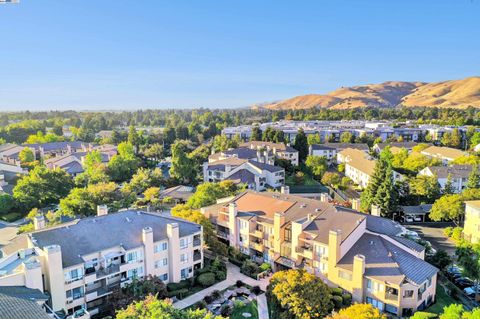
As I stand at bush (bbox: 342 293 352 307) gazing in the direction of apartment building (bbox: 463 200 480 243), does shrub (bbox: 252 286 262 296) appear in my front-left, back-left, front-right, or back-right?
back-left

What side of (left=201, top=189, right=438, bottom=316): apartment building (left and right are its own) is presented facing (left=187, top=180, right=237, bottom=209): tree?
right

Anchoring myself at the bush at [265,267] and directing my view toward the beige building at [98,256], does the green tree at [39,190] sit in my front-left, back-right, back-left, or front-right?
front-right

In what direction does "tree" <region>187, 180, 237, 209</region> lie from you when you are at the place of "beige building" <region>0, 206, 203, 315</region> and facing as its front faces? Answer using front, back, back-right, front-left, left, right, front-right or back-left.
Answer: left

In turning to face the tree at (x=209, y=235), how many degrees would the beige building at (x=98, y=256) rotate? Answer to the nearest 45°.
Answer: approximately 90° to its left

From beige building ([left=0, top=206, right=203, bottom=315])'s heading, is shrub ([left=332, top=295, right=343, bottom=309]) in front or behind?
in front

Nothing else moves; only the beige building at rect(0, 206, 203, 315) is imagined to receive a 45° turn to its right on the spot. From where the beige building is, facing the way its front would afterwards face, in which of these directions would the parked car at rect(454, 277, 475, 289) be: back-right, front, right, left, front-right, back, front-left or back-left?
left

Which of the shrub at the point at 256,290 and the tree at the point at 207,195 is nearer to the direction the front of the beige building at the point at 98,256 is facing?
the shrub

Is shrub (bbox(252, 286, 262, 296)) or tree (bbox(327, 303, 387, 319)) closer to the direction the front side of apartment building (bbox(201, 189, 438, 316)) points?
the shrub

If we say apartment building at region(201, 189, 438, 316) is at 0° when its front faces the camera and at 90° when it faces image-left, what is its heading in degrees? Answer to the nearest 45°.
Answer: approximately 45°

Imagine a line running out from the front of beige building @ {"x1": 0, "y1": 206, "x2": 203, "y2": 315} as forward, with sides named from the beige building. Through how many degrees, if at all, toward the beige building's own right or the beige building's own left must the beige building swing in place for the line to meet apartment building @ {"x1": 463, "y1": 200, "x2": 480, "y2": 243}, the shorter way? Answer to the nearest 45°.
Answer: approximately 45° to the beige building's own left

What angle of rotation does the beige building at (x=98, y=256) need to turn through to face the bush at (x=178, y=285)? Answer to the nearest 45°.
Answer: approximately 45° to its left

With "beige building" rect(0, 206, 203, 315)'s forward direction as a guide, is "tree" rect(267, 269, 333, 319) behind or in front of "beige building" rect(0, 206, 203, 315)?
in front

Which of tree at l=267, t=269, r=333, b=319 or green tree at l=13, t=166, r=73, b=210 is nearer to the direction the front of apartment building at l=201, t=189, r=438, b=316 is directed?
the tree

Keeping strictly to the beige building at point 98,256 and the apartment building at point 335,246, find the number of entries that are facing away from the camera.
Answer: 0
